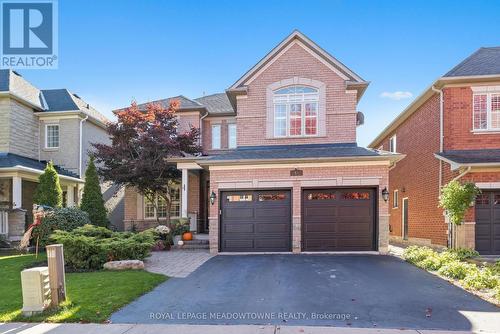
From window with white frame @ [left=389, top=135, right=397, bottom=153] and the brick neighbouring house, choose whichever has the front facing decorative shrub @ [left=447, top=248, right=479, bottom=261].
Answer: the brick neighbouring house

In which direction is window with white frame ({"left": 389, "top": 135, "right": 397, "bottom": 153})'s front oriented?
to the viewer's left

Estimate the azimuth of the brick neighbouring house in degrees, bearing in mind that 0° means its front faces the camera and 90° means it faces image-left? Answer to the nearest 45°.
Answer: approximately 0°

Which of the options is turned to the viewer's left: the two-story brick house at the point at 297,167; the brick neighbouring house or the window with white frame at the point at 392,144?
the window with white frame

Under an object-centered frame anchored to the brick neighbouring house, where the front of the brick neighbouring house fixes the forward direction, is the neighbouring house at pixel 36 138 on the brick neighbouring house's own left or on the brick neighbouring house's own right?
on the brick neighbouring house's own right

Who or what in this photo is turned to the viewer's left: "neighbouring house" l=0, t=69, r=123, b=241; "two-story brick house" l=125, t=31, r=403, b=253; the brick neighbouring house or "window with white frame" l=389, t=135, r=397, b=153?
the window with white frame

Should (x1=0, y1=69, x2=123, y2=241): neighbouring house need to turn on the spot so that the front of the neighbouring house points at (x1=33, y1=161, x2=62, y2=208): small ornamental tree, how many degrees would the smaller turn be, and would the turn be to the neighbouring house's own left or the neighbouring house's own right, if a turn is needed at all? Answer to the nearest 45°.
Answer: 0° — it already faces it

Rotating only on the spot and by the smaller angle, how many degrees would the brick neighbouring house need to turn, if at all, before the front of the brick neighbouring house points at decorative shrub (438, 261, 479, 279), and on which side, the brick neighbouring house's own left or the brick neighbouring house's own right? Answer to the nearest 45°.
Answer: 0° — it already faces it
